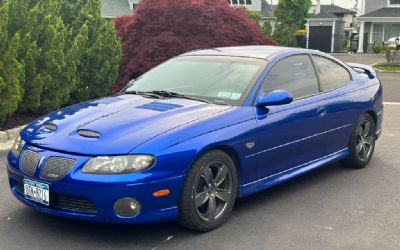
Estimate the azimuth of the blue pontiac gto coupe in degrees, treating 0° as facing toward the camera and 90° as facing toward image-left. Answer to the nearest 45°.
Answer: approximately 45°

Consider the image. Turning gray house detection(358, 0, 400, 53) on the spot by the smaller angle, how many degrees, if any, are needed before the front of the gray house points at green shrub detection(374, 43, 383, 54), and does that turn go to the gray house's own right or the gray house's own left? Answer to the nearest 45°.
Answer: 0° — it already faces it

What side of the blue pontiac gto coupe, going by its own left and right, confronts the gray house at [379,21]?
back

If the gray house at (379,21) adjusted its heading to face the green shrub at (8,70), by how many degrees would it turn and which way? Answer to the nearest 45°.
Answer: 0° — it already faces it

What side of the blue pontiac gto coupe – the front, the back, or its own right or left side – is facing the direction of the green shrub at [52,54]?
right

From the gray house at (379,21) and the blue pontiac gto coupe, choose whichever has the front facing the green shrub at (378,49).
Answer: the gray house

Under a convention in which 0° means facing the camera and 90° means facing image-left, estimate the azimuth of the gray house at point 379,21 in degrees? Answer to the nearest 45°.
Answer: approximately 0°

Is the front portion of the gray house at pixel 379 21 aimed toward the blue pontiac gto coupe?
yes

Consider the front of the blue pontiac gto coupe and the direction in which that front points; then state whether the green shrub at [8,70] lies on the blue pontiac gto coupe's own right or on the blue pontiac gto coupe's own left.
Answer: on the blue pontiac gto coupe's own right
